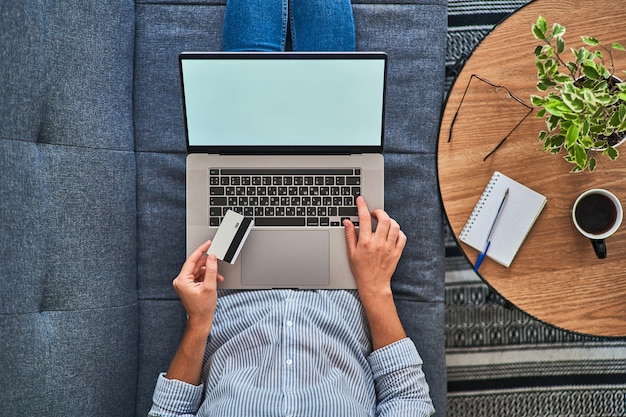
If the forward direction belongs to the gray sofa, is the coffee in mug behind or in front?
in front

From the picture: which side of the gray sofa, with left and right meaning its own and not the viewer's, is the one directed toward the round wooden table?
front

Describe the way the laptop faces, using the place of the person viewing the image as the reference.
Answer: facing the viewer

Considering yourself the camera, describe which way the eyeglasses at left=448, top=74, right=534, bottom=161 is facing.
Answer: facing away from the viewer and to the right of the viewer

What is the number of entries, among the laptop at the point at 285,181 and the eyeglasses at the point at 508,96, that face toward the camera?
1

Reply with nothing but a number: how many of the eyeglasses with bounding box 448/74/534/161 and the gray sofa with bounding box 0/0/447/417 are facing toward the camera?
0

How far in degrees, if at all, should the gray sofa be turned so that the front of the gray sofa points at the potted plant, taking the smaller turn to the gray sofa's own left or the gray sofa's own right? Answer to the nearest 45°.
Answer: approximately 45° to the gray sofa's own right

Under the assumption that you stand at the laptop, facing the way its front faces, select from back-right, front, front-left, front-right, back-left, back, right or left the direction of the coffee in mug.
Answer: left

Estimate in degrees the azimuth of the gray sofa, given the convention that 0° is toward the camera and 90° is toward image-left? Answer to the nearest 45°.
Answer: approximately 270°
